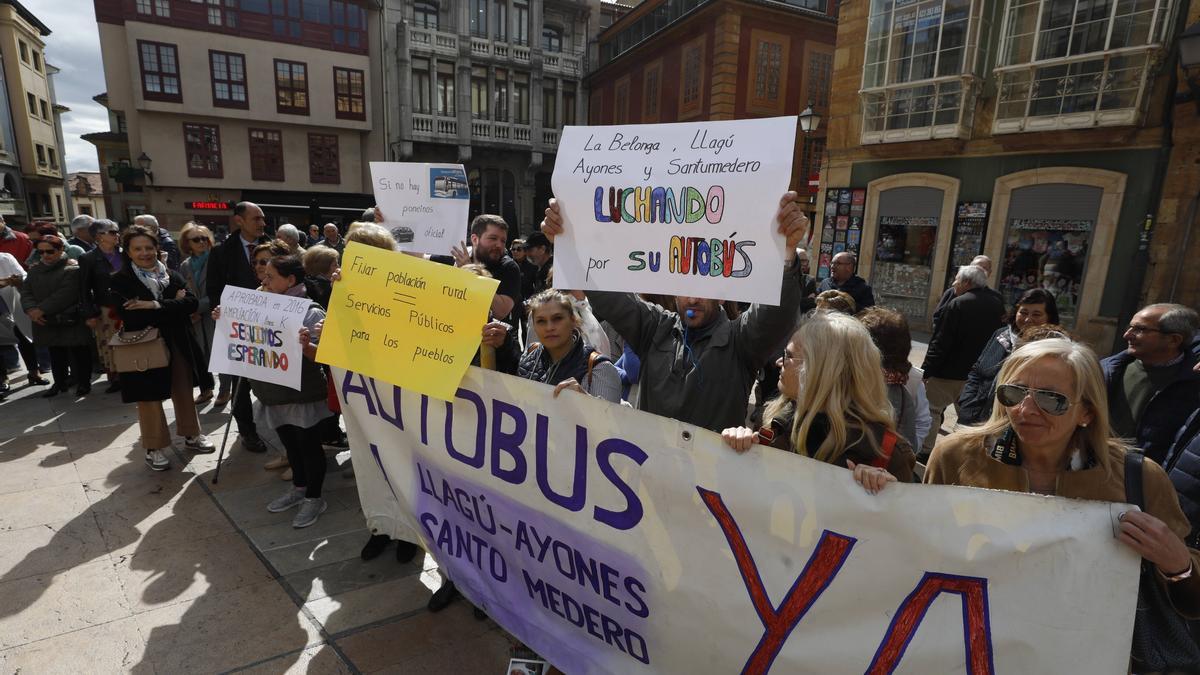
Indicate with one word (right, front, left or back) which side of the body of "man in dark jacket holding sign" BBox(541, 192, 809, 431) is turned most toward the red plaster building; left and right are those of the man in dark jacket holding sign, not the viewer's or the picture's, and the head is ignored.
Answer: back

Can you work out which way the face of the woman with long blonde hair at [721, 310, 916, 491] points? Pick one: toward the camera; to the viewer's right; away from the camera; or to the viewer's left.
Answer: to the viewer's left

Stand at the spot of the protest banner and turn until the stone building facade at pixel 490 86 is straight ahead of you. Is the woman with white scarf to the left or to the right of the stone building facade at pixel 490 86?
left

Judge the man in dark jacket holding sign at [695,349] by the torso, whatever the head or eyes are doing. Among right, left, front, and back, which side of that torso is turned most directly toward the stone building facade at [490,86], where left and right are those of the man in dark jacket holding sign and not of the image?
back

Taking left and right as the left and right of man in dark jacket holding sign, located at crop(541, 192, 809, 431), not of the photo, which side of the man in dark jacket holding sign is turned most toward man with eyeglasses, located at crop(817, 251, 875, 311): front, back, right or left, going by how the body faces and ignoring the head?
back

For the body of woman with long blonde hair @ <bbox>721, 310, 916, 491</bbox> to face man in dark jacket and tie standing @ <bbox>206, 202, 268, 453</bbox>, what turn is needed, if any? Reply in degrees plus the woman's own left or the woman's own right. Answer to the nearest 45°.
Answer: approximately 45° to the woman's own right

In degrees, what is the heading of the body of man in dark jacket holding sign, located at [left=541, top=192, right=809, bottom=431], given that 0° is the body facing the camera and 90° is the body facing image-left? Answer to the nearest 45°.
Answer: approximately 0°
